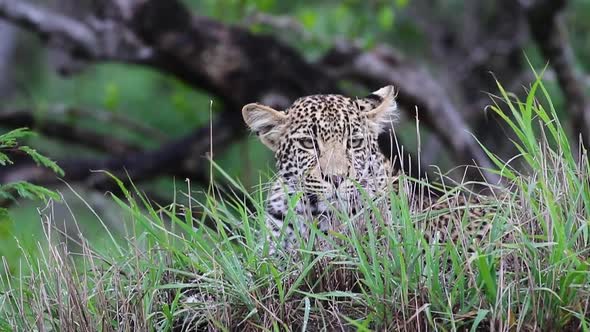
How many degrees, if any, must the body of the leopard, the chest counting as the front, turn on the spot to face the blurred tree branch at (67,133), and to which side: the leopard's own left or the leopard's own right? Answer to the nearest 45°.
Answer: approximately 90° to the leopard's own right

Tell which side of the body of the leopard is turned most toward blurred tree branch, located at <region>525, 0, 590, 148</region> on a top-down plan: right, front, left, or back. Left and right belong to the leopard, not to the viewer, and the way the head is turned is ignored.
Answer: back

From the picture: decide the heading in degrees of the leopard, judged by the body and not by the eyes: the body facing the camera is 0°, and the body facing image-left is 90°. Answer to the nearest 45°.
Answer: approximately 45°

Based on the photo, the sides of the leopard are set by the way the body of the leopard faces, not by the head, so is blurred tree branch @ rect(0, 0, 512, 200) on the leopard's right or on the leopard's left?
on the leopard's right
